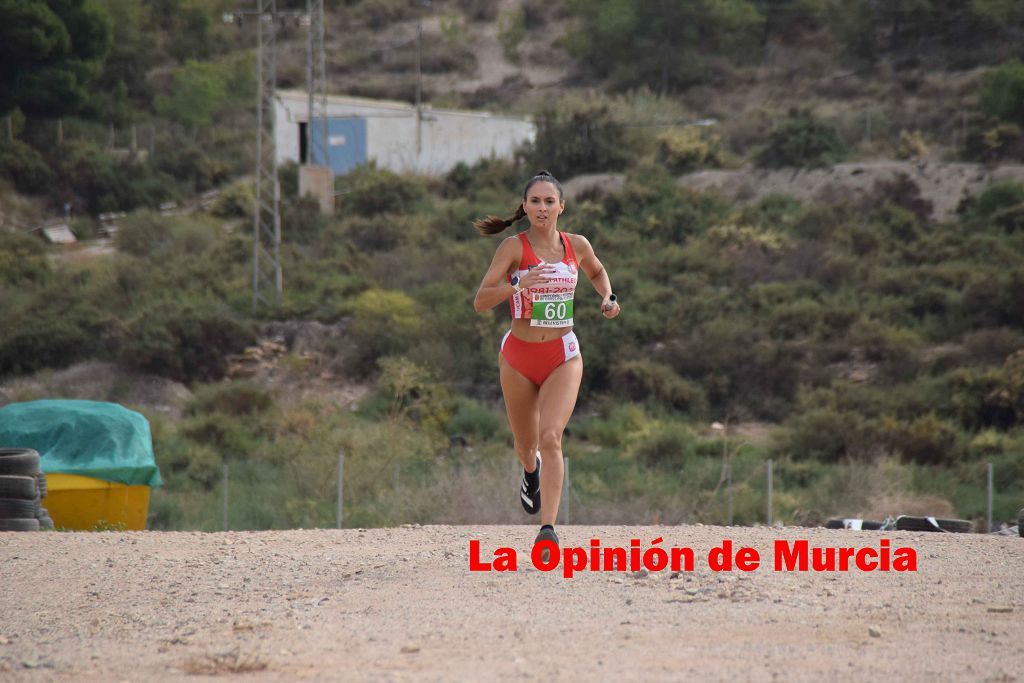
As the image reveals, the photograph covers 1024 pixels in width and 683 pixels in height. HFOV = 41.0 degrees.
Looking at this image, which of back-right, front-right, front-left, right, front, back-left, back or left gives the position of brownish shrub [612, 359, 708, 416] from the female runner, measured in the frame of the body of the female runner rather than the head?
back

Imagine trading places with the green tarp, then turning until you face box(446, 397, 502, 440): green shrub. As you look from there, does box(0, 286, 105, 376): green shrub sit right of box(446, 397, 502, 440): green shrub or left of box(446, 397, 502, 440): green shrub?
left

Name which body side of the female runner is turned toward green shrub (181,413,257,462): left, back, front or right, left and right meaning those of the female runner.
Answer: back

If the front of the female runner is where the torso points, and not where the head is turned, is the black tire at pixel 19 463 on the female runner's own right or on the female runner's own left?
on the female runner's own right

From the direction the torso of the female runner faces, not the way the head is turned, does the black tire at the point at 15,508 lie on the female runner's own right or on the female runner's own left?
on the female runner's own right

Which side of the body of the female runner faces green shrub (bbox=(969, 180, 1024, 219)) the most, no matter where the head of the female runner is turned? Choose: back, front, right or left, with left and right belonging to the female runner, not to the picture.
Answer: back

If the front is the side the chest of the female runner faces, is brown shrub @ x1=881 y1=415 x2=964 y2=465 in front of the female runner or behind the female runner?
behind

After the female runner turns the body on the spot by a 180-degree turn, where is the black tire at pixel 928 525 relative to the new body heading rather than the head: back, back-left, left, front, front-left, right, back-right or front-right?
front-right

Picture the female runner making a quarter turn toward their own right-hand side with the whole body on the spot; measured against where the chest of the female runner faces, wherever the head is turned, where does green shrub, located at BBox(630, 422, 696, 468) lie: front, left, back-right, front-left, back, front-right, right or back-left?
right

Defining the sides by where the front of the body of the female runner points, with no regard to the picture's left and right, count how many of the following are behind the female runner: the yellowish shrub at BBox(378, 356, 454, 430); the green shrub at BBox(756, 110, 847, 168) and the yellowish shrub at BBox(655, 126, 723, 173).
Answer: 3

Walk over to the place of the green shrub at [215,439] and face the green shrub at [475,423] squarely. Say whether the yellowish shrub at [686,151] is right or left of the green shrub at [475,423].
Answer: left

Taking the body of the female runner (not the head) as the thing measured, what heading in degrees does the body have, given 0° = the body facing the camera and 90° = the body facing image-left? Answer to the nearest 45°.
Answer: approximately 0°

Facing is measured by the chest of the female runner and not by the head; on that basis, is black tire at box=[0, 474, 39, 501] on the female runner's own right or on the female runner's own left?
on the female runner's own right
